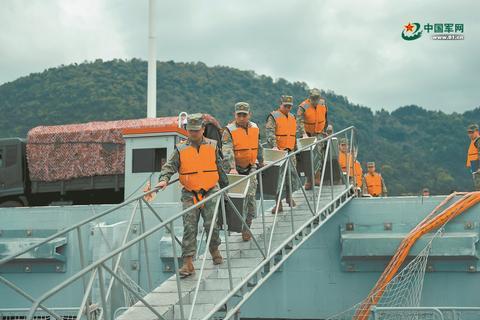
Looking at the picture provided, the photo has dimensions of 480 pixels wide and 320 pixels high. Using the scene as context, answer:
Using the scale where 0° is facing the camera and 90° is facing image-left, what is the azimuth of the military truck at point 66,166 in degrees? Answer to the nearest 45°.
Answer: approximately 90°

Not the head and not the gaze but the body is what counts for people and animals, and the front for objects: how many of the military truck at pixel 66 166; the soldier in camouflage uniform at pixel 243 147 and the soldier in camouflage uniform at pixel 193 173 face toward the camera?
2

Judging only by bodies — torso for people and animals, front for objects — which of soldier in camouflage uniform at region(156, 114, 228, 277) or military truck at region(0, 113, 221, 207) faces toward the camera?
the soldier in camouflage uniform

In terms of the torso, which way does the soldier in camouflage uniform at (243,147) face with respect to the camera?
toward the camera

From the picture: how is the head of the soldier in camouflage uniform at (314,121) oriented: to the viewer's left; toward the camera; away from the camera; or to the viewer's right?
toward the camera

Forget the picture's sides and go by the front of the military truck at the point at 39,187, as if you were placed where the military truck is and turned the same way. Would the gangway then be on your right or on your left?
on your left

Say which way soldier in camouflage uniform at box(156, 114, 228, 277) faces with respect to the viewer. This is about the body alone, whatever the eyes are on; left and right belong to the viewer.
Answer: facing the viewer

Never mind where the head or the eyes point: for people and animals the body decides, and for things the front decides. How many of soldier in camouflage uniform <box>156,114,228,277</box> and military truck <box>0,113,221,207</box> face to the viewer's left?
1

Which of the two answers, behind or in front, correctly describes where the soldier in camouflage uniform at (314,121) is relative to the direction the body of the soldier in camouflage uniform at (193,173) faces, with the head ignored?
behind

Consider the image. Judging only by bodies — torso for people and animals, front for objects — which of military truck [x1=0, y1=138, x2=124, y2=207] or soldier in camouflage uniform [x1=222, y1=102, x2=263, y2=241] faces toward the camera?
the soldier in camouflage uniform

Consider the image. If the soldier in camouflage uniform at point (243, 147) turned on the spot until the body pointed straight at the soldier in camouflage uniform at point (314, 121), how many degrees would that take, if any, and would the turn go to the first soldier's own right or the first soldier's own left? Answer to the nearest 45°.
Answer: approximately 135° to the first soldier's own left

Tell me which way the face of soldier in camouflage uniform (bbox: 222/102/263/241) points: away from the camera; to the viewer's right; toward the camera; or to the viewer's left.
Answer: toward the camera

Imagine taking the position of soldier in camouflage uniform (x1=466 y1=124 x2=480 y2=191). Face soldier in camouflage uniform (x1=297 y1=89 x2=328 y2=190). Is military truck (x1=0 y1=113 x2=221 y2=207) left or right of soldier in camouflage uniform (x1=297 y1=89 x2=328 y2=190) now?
right

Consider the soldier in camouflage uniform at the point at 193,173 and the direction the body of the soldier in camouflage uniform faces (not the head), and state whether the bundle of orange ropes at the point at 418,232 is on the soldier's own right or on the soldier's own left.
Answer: on the soldier's own left

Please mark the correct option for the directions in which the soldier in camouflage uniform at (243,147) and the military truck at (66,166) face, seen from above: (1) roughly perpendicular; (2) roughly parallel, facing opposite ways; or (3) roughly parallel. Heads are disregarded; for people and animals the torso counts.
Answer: roughly perpendicular

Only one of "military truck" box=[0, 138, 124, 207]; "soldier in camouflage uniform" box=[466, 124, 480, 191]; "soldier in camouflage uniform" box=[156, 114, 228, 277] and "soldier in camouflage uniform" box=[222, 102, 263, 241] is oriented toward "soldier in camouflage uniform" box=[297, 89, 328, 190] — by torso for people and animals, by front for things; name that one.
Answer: "soldier in camouflage uniform" box=[466, 124, 480, 191]

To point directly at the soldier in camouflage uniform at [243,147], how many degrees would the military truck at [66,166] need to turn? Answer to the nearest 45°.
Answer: approximately 90° to its left
